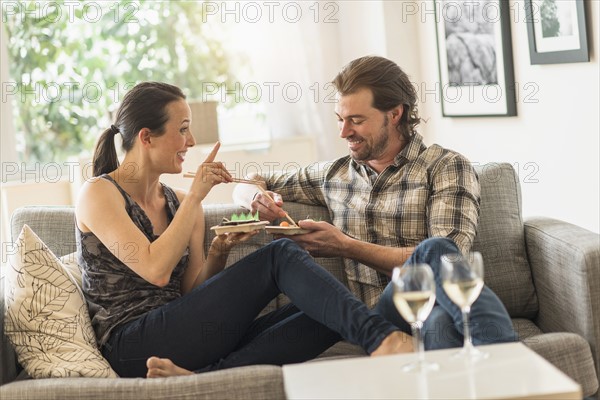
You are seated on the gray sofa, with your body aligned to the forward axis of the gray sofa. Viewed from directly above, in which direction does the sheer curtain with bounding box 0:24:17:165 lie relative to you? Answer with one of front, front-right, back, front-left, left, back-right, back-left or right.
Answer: back-right

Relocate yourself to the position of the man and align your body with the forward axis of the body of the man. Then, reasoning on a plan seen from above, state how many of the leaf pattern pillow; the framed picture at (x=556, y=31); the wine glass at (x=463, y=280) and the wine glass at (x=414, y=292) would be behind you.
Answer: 1

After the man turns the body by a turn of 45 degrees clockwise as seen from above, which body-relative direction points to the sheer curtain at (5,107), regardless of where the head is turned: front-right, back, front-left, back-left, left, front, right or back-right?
front-right

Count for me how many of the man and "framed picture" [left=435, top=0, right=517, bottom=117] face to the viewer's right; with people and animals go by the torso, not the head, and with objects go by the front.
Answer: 0

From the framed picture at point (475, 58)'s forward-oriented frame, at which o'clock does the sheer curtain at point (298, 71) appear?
The sheer curtain is roughly at 3 o'clock from the framed picture.

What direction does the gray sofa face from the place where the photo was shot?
facing the viewer

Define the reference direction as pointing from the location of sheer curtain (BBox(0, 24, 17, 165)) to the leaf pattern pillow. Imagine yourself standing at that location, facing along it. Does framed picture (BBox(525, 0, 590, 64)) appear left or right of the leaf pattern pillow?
left

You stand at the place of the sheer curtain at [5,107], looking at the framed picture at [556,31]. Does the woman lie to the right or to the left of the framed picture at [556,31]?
right

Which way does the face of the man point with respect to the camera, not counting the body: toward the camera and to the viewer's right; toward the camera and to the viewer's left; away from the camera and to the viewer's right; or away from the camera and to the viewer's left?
toward the camera and to the viewer's left

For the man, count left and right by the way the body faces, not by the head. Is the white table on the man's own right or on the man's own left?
on the man's own left

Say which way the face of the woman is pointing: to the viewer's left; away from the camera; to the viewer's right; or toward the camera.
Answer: to the viewer's right

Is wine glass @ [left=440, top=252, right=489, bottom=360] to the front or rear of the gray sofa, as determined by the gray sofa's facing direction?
to the front

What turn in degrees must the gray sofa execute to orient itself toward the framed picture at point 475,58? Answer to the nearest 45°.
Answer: approximately 180°

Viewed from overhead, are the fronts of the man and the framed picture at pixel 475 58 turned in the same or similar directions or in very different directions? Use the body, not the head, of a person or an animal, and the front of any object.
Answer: same or similar directions

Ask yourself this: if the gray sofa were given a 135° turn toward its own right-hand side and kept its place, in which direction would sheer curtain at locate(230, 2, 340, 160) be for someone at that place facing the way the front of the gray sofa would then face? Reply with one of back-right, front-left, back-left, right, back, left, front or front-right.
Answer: front-right

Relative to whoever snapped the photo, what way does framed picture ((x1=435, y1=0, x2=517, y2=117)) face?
facing the viewer and to the left of the viewer

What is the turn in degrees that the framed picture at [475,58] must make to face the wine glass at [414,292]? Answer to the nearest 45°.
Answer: approximately 45° to its left

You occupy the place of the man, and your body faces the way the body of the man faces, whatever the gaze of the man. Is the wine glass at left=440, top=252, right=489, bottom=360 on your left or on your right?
on your left
